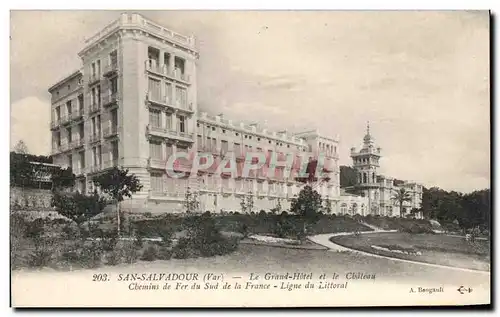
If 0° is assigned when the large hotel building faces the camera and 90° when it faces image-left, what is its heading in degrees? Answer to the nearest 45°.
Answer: approximately 315°

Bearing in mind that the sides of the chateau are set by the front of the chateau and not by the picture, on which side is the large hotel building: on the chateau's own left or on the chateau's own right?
on the chateau's own right

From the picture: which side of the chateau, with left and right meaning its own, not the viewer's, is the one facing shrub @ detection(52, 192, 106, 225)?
right

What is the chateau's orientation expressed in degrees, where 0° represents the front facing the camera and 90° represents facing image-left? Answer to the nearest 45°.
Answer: approximately 315°
